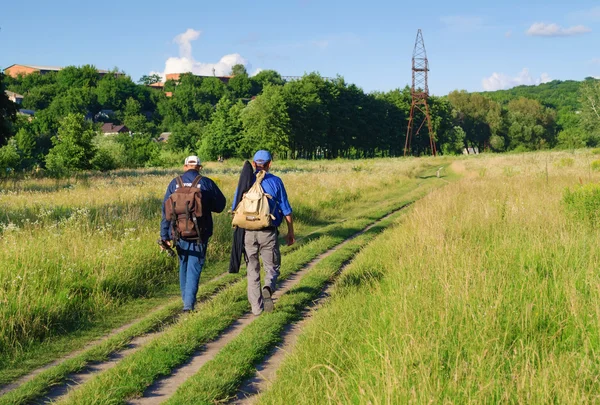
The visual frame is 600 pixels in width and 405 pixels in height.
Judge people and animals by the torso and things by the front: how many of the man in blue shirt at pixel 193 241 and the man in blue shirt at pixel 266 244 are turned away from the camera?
2

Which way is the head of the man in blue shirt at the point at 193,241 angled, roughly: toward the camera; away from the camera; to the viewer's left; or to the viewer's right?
away from the camera

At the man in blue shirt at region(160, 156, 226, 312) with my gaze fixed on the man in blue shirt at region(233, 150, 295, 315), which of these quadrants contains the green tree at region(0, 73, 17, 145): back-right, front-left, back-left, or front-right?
back-left

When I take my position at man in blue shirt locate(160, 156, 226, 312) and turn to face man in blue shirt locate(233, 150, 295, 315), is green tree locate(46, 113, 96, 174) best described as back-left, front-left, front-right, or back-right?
back-left

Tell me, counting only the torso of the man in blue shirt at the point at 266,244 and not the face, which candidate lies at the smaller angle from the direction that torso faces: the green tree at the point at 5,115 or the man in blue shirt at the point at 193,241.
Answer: the green tree

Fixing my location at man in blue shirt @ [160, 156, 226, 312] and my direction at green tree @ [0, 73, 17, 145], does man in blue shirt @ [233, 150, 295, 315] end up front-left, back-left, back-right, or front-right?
back-right

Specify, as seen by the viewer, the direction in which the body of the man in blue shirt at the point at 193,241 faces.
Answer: away from the camera

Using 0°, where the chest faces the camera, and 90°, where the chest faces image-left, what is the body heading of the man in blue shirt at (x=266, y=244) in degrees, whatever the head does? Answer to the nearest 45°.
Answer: approximately 180°

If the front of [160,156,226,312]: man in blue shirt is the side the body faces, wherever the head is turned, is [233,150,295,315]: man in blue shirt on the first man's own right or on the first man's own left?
on the first man's own right

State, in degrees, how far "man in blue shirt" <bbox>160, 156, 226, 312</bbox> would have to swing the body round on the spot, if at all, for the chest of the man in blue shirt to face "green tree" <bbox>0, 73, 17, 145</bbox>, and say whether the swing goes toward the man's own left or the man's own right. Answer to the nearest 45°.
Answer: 0° — they already face it

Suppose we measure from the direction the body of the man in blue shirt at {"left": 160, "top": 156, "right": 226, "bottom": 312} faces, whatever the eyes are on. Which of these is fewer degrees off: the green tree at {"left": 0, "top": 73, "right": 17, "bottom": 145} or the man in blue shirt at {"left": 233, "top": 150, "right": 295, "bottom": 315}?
the green tree

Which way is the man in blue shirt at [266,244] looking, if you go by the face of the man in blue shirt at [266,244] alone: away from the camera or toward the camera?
away from the camera

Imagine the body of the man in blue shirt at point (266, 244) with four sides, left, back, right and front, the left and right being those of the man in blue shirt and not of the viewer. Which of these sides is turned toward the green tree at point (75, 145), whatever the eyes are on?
front
